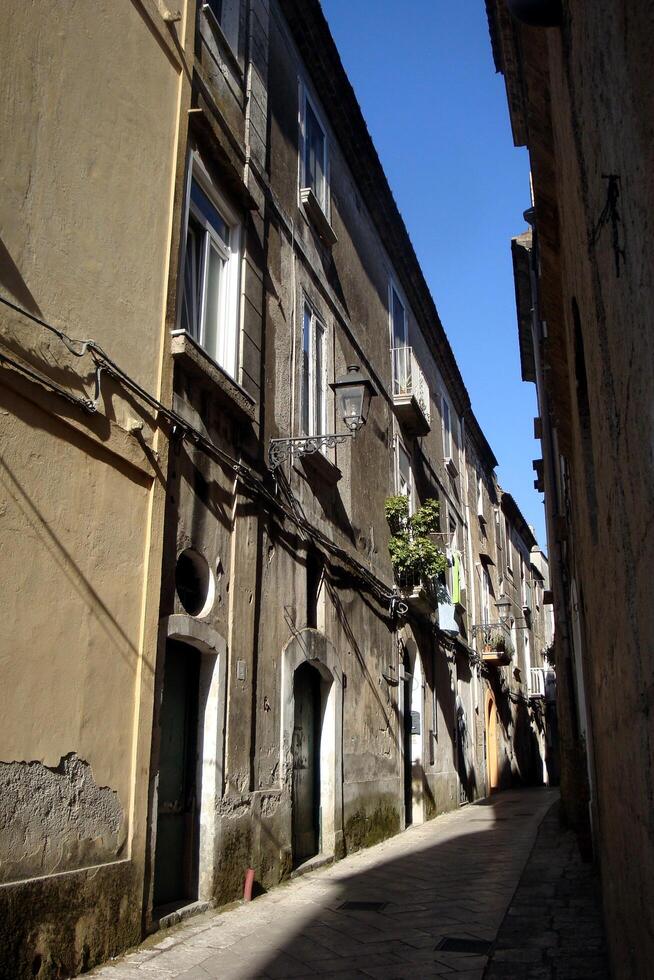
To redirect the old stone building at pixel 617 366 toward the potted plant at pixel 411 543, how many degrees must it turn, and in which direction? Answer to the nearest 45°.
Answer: approximately 90° to its right

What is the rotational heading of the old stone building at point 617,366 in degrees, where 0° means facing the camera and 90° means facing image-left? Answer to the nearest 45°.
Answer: approximately 90°

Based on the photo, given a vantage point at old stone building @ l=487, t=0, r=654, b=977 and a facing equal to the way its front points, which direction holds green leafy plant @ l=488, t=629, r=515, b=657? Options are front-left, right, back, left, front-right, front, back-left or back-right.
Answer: right

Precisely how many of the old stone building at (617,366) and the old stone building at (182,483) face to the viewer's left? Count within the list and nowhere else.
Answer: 1

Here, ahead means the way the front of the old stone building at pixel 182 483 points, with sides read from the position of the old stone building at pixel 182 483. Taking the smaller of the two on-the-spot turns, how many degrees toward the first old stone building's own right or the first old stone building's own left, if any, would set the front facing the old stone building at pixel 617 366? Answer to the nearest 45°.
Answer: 0° — it already faces it

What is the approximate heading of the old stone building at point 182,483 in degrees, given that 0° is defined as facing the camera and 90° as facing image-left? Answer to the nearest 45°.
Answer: approximately 315°

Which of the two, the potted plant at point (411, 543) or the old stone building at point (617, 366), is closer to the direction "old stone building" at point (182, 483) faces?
the old stone building

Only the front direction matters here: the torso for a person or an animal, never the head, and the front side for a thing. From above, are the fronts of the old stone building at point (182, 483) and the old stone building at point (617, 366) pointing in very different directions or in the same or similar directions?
very different directions
